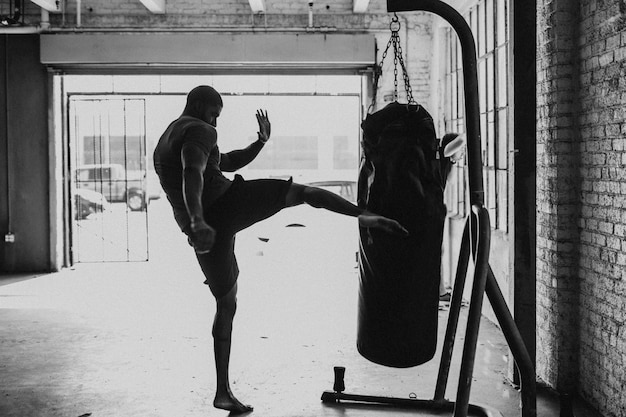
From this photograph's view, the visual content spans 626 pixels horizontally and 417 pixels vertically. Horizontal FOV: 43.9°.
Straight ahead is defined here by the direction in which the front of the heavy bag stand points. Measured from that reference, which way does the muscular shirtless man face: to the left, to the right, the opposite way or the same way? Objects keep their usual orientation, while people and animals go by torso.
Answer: the opposite way

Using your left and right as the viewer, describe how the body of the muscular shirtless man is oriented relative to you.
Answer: facing to the right of the viewer

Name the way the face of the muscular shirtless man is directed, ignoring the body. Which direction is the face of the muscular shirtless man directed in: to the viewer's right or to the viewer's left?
to the viewer's right

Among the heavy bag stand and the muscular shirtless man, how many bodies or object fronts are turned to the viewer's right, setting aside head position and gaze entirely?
1

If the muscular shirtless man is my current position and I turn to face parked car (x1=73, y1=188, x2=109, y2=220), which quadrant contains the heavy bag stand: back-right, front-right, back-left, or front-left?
back-right

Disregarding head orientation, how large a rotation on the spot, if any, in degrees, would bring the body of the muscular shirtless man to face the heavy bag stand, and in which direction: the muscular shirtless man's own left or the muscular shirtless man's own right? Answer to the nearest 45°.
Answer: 0° — they already face it

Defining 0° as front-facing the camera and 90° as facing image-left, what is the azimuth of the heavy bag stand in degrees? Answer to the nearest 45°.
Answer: approximately 90°

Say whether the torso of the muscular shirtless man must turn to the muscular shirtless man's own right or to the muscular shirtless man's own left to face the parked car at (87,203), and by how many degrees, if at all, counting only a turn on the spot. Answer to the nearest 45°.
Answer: approximately 90° to the muscular shirtless man's own left
